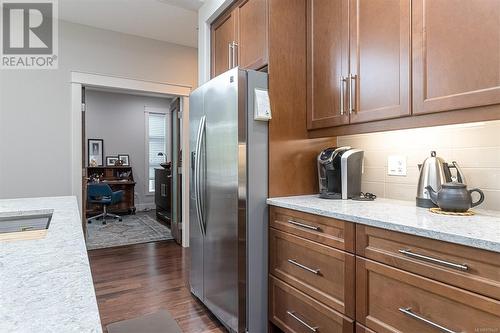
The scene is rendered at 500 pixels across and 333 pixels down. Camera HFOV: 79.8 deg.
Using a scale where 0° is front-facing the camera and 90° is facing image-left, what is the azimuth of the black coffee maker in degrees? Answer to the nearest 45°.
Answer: approximately 45°

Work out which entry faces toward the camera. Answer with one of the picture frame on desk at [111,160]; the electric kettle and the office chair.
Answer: the picture frame on desk

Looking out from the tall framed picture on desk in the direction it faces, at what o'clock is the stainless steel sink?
The stainless steel sink is roughly at 12 o'clock from the tall framed picture on desk.

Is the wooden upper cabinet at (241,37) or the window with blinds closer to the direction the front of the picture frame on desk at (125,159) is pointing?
the wooden upper cabinet

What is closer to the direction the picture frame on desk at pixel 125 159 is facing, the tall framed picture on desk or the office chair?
the office chair

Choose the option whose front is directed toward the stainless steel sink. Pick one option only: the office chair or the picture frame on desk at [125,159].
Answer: the picture frame on desk

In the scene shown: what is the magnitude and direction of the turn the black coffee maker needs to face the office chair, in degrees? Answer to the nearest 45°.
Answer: approximately 90° to its right

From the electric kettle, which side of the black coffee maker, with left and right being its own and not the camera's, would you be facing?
left

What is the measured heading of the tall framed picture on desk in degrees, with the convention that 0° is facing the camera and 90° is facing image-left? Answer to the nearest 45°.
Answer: approximately 0°

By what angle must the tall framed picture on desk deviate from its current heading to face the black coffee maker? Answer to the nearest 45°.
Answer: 0° — it already faces it

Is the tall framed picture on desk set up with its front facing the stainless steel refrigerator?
yes

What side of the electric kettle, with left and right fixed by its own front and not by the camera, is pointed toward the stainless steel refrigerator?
front

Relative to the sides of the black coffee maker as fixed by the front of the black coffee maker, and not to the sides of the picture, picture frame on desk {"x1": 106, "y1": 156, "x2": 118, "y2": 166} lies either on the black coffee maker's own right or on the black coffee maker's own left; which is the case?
on the black coffee maker's own right

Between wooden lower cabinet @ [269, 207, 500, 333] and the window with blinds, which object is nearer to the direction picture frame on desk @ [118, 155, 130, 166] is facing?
the wooden lower cabinet

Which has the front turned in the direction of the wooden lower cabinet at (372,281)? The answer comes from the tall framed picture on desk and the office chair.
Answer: the tall framed picture on desk

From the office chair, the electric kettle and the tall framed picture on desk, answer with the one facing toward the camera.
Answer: the tall framed picture on desk

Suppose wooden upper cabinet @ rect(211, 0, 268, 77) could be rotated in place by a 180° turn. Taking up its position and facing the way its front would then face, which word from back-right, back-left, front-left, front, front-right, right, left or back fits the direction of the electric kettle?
right

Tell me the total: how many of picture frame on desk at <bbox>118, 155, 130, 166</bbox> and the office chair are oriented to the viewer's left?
0
